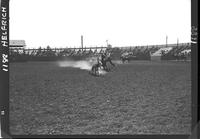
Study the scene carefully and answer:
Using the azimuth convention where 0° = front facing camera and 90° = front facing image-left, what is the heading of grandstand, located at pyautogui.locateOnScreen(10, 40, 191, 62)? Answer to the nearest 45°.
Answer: approximately 0°
